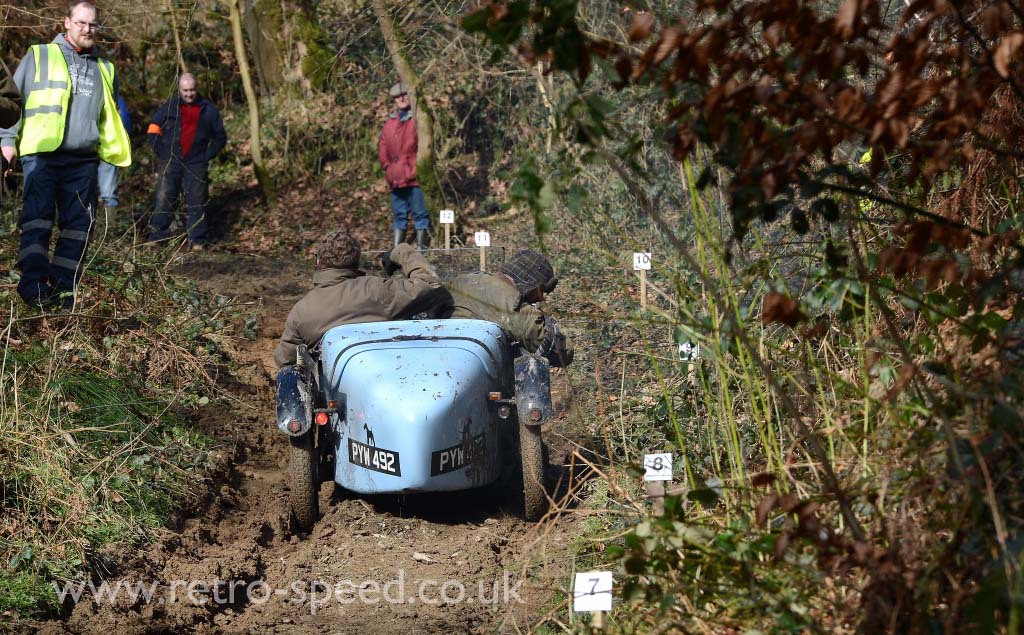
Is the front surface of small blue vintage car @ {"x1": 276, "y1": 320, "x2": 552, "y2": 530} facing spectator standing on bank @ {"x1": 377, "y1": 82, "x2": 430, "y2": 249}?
yes

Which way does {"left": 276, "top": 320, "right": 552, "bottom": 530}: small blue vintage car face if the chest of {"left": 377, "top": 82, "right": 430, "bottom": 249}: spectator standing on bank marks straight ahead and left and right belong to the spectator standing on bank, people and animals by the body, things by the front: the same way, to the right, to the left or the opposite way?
the opposite way

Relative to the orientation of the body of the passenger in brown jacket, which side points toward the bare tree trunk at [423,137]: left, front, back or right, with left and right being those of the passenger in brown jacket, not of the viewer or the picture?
front

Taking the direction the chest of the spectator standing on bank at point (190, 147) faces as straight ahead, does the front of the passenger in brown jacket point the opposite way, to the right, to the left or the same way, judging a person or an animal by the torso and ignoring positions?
the opposite way

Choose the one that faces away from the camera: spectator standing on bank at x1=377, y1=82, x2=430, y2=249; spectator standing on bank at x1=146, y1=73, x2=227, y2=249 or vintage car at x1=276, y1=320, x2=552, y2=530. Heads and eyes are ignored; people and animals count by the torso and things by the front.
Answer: the vintage car

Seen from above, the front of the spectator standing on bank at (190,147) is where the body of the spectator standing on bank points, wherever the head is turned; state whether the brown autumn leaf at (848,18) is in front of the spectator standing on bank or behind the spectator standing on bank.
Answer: in front

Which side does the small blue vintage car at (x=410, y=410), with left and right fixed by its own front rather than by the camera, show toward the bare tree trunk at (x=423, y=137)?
front

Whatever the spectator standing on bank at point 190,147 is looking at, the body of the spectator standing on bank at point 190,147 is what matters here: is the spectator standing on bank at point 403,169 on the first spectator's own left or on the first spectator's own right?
on the first spectator's own left

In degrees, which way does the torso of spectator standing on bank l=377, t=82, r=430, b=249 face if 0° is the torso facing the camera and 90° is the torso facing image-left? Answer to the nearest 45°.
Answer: approximately 0°

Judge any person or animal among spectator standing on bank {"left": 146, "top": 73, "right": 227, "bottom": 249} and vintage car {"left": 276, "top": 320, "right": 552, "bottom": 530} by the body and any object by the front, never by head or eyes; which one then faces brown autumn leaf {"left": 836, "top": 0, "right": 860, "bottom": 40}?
the spectator standing on bank

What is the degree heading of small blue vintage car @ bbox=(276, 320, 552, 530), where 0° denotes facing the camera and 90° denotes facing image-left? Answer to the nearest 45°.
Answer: approximately 180°

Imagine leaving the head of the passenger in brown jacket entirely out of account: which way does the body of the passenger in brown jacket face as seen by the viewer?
away from the camera

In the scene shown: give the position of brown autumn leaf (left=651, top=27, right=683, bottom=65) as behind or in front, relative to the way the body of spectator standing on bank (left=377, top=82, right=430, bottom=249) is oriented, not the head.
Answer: in front
